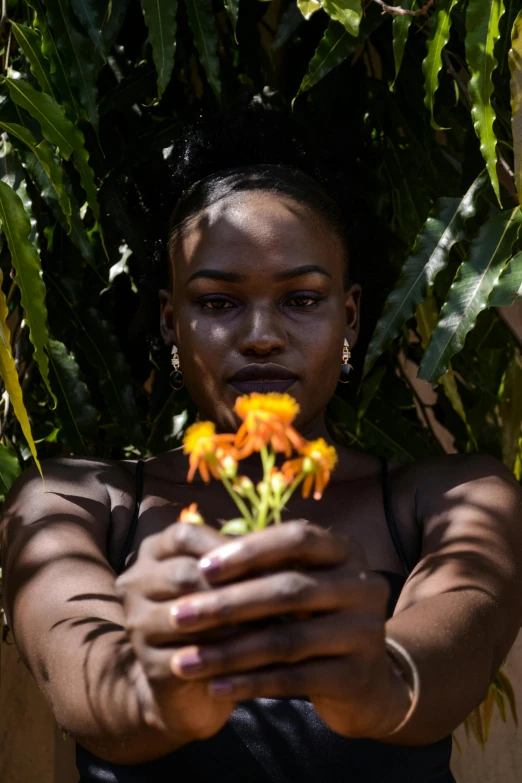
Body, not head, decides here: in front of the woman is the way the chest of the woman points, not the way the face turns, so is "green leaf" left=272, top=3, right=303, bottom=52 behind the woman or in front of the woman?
behind

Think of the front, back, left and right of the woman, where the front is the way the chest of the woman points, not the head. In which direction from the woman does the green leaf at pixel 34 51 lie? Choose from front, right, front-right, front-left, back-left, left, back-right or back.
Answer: back

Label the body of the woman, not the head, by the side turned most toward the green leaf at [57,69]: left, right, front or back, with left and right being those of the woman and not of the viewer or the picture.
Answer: back

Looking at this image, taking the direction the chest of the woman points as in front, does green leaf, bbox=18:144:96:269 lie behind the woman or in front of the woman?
behind

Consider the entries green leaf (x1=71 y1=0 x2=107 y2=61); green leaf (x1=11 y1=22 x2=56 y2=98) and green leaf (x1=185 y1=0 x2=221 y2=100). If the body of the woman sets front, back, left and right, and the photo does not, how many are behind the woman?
3

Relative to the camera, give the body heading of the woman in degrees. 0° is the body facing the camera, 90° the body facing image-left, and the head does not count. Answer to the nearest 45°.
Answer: approximately 0°

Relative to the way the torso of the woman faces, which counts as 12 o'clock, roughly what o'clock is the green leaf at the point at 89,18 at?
The green leaf is roughly at 6 o'clock from the woman.

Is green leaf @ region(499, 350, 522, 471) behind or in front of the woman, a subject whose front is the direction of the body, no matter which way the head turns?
behind

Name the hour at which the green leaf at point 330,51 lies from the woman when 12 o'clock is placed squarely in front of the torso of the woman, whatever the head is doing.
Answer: The green leaf is roughly at 7 o'clock from the woman.
